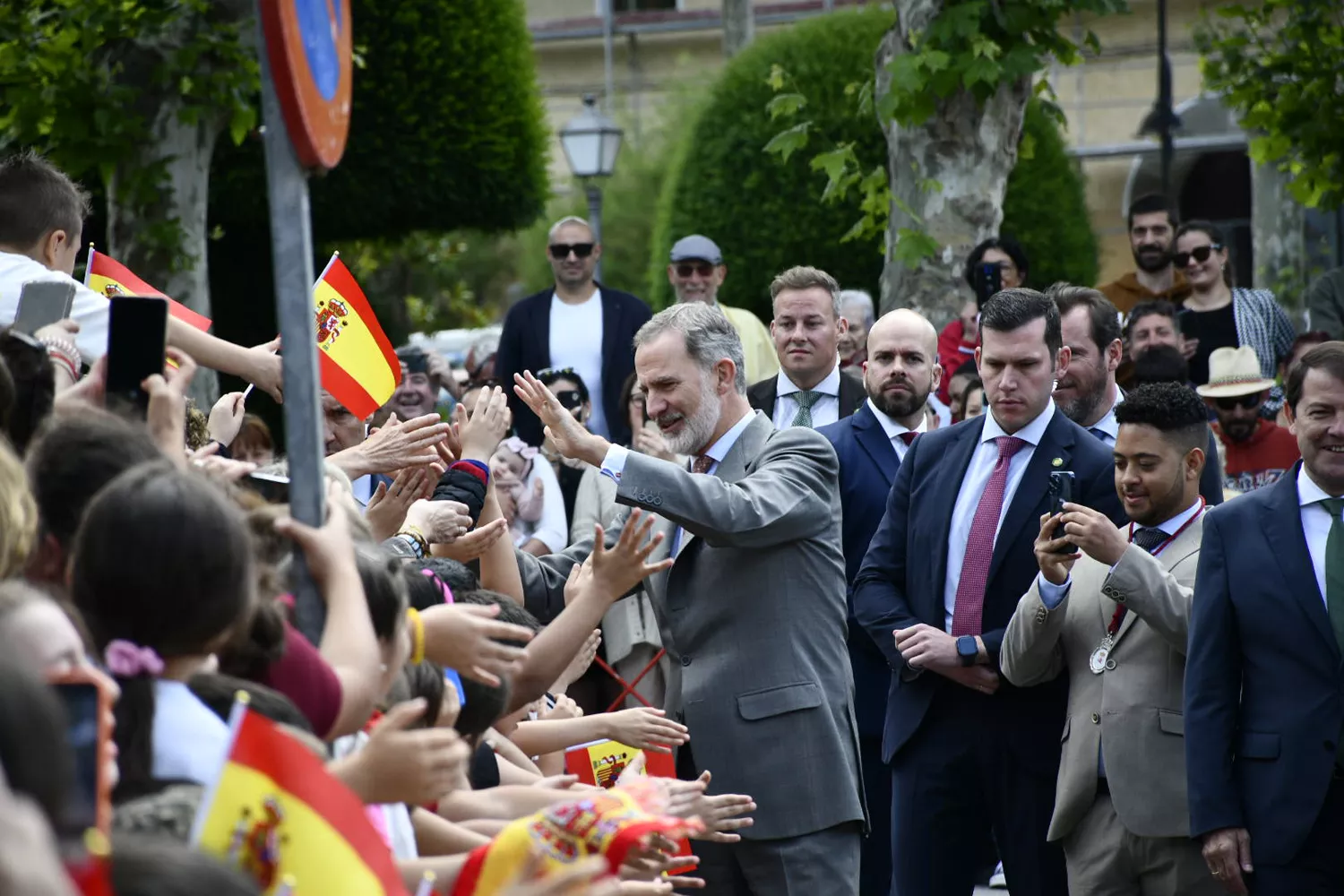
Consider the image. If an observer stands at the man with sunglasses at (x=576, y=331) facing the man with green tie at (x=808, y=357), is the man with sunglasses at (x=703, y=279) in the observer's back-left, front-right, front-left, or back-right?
front-left

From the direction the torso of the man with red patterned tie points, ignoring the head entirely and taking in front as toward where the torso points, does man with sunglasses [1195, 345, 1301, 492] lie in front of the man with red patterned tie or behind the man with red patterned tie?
behind

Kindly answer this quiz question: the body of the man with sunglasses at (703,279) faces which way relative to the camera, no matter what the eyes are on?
toward the camera

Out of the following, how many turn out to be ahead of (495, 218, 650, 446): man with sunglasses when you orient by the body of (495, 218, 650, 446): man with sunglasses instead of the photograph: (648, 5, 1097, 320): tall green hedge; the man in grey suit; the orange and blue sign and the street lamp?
2

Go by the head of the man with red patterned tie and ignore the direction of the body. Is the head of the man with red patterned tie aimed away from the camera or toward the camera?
toward the camera

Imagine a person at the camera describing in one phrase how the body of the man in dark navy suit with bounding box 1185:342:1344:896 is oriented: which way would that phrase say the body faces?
toward the camera

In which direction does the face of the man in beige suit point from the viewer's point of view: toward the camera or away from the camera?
toward the camera

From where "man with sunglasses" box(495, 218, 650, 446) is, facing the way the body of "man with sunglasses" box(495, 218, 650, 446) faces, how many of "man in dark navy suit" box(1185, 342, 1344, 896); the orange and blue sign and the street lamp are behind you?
1

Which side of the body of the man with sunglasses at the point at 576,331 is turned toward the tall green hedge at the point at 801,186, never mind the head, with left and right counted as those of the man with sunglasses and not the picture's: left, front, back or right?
back

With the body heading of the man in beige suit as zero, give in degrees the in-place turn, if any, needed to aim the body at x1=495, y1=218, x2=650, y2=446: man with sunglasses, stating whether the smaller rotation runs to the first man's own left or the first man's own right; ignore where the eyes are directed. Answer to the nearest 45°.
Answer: approximately 90° to the first man's own right

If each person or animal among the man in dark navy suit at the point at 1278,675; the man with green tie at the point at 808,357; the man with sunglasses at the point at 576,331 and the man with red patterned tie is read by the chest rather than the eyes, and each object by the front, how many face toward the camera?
4

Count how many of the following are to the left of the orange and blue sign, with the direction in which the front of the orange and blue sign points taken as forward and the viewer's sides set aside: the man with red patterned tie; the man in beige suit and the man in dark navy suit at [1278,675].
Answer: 3

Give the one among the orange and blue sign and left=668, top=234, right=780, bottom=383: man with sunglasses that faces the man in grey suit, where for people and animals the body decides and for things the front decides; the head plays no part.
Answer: the man with sunglasses

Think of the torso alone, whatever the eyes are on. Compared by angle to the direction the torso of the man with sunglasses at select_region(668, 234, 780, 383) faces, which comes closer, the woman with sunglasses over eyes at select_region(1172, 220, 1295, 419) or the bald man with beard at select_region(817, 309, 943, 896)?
the bald man with beard

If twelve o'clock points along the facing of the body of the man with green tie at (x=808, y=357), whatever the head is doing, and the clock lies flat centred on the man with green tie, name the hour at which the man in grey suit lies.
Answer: The man in grey suit is roughly at 12 o'clock from the man with green tie.

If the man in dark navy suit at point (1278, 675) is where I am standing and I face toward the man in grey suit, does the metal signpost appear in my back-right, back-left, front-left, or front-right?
front-left

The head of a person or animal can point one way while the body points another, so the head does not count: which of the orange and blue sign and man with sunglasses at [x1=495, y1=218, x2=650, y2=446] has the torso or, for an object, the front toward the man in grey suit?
the man with sunglasses
